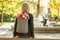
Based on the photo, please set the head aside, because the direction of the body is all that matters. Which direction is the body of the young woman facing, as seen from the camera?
away from the camera
